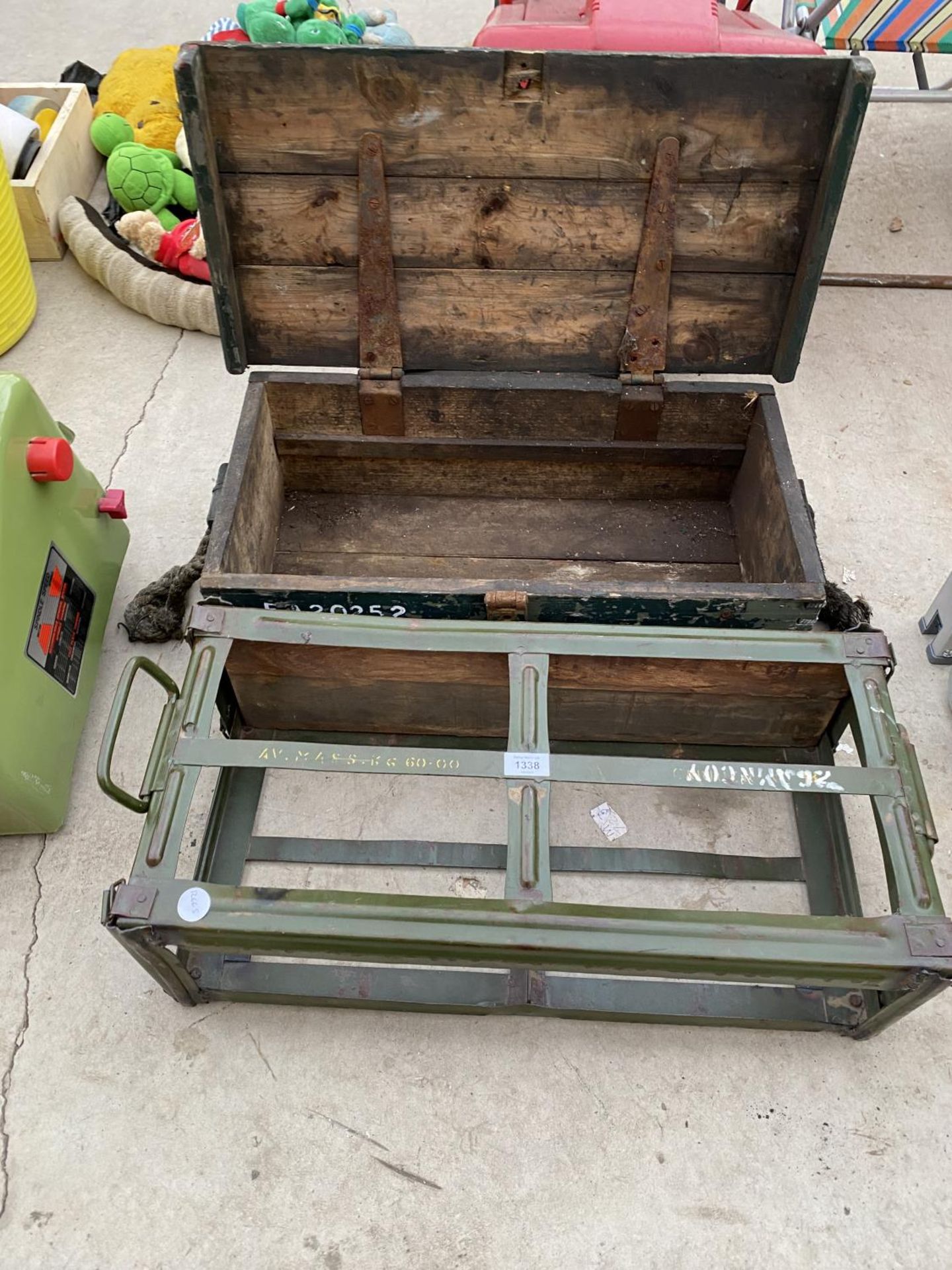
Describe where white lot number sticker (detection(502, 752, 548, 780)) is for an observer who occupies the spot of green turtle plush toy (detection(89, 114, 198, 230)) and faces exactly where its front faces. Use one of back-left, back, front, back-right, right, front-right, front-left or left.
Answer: back-left

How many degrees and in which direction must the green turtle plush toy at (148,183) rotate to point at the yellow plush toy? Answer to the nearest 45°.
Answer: approximately 45° to its right

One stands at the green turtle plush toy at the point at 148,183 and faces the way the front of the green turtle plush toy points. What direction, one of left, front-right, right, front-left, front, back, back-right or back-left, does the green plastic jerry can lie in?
back-left

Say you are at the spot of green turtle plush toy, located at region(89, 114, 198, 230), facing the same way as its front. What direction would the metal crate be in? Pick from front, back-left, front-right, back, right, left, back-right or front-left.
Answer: back-left

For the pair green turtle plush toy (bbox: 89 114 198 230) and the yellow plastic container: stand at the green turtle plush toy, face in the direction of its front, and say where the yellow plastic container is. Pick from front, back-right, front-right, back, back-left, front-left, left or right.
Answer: left

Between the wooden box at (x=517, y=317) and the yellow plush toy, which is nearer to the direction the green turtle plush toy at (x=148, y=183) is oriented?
the yellow plush toy

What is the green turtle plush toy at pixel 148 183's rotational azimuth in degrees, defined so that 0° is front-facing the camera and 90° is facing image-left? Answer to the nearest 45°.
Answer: approximately 135°

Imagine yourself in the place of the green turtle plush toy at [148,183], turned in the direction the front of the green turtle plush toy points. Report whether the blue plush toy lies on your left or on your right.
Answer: on your right

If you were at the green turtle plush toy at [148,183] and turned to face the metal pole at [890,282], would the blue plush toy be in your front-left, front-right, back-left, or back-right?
front-left

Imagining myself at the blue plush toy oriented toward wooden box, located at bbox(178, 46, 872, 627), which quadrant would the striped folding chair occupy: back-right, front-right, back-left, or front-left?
front-left

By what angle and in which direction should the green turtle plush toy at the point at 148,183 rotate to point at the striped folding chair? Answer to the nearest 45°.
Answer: approximately 135° to its right
